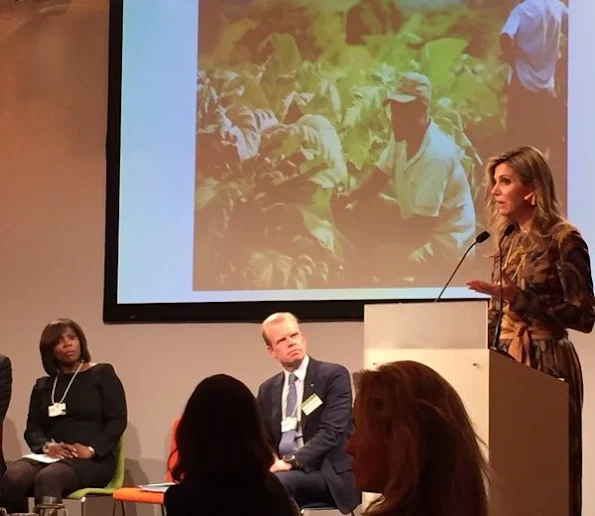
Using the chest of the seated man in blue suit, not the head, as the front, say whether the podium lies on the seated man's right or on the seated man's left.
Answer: on the seated man's left

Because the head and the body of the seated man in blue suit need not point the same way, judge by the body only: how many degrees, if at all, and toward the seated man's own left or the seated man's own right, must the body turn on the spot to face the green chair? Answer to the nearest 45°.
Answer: approximately 45° to the seated man's own right

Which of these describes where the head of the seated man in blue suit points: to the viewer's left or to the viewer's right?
to the viewer's right

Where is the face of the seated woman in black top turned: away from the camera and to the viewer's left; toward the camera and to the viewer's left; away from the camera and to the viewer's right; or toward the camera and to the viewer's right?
toward the camera and to the viewer's right

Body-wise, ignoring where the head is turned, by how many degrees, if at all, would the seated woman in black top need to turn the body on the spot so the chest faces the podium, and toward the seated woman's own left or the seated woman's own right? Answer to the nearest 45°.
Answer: approximately 45° to the seated woman's own left

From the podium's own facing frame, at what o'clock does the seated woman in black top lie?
The seated woman in black top is roughly at 3 o'clock from the podium.

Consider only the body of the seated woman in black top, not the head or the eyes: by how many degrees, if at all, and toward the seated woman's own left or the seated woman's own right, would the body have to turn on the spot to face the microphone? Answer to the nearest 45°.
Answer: approximately 90° to the seated woman's own left

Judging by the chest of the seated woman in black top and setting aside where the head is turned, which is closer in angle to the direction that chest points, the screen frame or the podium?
the podium

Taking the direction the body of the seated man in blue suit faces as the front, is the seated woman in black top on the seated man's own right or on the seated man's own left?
on the seated man's own right

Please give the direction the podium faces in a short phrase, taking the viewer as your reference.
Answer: facing the viewer and to the left of the viewer
